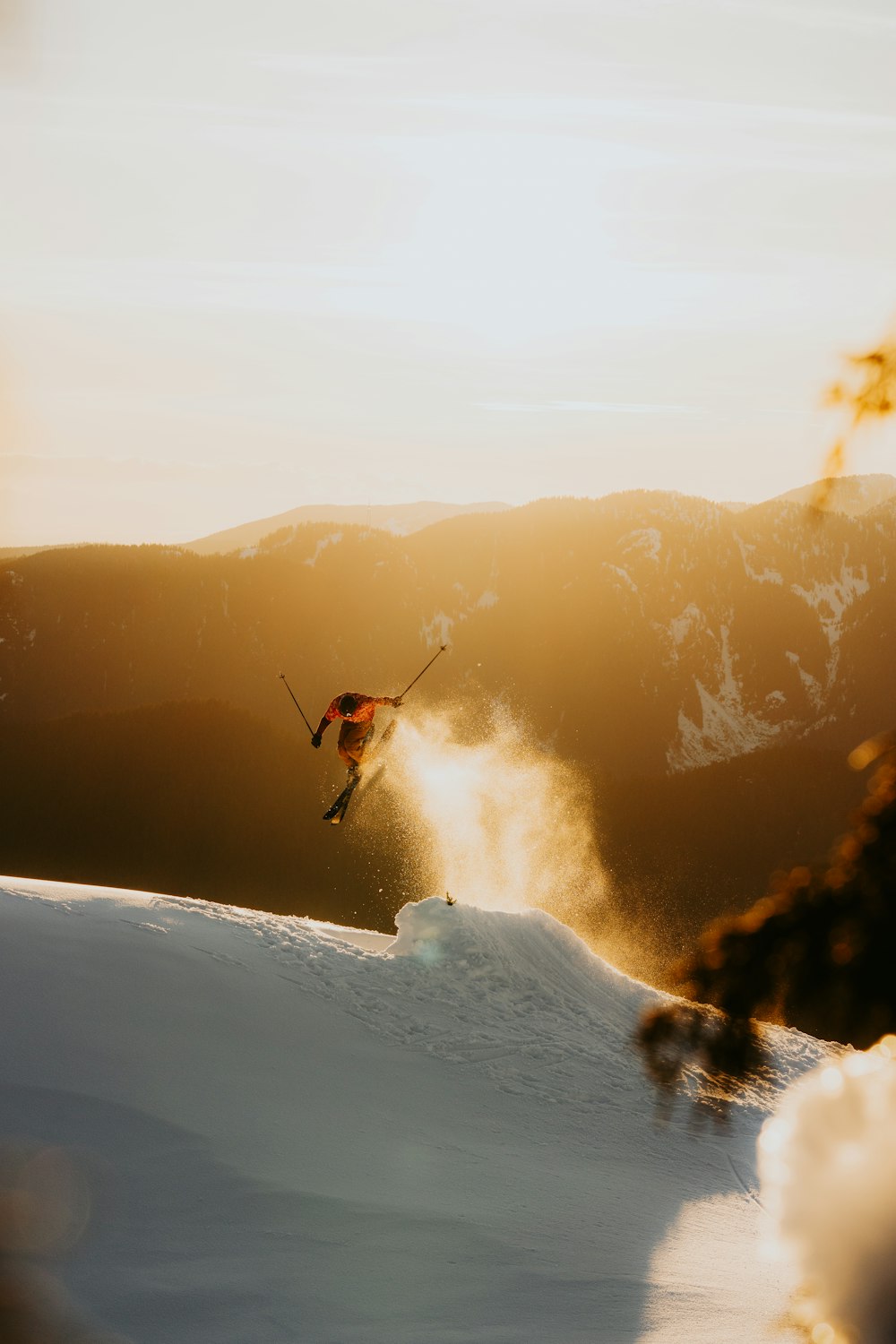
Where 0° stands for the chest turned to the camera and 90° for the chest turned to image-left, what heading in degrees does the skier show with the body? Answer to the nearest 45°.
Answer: approximately 45°
